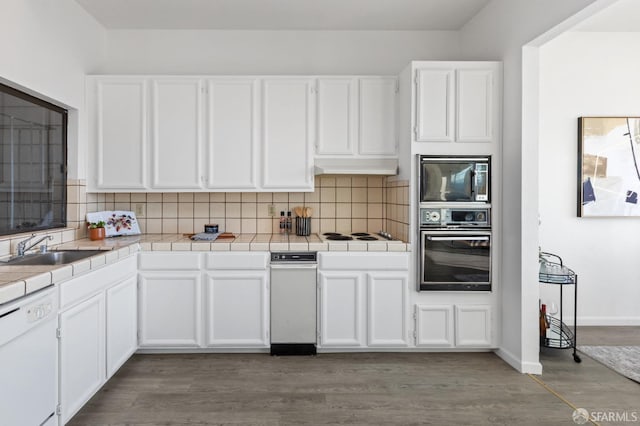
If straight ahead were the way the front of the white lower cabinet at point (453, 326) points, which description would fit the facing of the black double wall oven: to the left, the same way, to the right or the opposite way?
the same way

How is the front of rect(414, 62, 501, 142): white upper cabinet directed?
toward the camera

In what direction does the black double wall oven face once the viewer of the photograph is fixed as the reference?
facing the viewer

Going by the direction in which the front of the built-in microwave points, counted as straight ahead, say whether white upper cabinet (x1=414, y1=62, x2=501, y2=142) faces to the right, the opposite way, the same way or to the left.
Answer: the same way

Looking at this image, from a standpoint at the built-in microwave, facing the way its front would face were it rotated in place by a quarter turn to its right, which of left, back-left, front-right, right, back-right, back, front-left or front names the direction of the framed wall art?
back-right

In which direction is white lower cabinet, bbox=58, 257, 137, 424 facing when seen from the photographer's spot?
facing the viewer and to the right of the viewer

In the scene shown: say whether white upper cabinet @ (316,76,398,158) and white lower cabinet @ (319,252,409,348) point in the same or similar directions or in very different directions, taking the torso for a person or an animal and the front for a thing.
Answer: same or similar directions

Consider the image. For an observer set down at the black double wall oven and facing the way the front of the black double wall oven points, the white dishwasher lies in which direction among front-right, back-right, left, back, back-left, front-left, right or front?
front-right

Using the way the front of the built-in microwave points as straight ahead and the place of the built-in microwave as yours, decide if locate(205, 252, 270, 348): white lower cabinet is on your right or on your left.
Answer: on your right

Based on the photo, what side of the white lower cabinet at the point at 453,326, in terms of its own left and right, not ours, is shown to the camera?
front

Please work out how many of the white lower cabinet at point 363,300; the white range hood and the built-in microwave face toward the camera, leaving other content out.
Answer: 3

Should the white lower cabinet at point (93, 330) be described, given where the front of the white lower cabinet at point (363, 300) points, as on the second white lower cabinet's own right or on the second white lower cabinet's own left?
on the second white lower cabinet's own right

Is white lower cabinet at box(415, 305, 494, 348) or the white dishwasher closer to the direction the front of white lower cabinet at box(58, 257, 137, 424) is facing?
the white lower cabinet

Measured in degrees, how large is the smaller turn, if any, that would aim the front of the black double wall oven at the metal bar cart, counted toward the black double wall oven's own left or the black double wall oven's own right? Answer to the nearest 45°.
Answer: approximately 90° to the black double wall oven's own left
